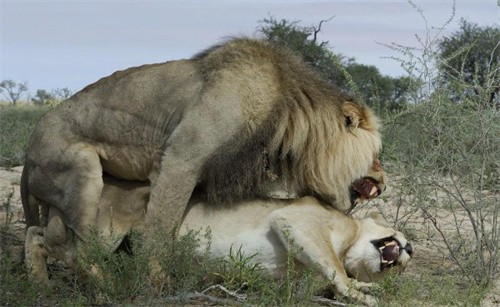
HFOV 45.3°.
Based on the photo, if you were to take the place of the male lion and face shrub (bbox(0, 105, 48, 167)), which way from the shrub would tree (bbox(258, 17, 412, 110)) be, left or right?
right

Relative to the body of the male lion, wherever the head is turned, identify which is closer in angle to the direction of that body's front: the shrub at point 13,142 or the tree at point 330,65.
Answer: the tree

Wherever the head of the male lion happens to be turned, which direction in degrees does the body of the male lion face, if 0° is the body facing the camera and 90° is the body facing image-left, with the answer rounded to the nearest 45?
approximately 270°

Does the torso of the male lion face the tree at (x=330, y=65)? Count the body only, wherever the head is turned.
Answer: no

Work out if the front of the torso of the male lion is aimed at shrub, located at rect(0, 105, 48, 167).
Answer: no
